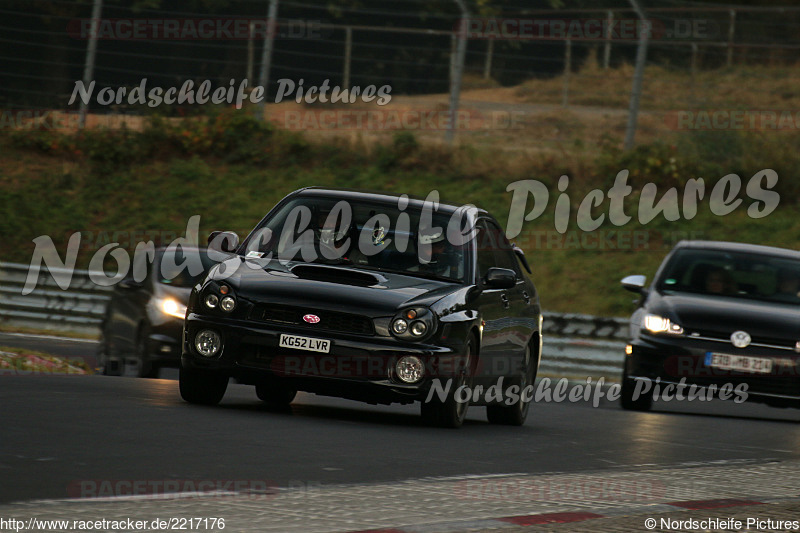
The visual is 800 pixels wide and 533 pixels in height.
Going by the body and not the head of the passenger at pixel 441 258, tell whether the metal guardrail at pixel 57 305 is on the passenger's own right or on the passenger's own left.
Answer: on the passenger's own right

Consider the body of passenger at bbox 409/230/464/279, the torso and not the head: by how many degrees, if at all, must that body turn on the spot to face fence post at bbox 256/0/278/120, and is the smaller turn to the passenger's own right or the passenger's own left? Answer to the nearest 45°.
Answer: approximately 135° to the passenger's own right

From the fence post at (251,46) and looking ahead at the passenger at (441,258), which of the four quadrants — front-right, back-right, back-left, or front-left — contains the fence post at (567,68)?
front-left

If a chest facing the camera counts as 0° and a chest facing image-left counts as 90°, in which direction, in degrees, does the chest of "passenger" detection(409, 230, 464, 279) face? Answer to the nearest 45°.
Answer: approximately 45°

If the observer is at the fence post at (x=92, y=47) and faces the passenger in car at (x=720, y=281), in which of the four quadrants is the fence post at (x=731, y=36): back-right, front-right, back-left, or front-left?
front-left

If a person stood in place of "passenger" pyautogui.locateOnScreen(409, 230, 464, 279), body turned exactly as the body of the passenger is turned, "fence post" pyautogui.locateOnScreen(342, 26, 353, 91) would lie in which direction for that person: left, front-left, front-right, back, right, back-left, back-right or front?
back-right
